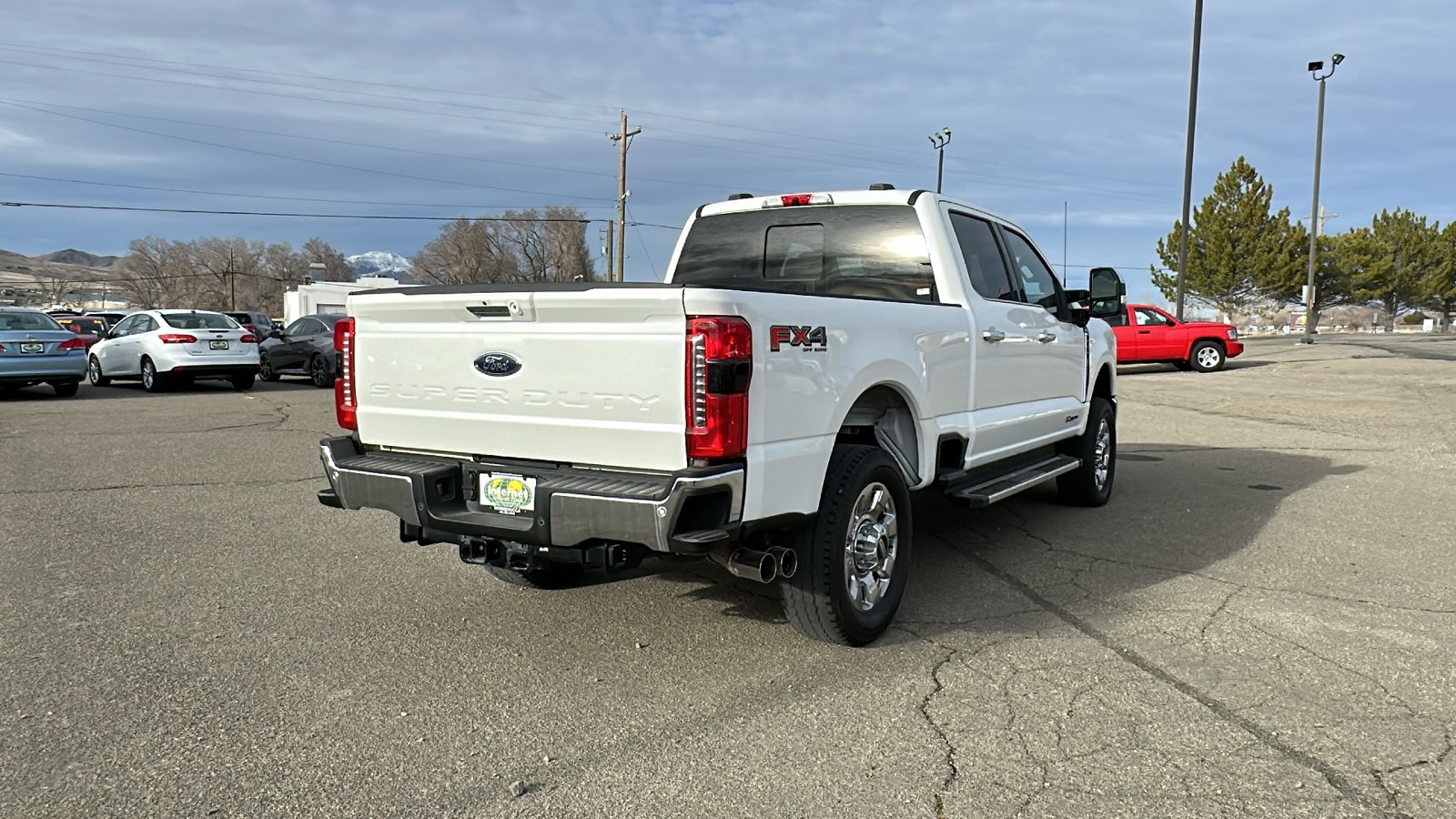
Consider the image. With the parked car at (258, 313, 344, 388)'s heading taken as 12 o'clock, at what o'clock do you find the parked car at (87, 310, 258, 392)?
the parked car at (87, 310, 258, 392) is roughly at 9 o'clock from the parked car at (258, 313, 344, 388).

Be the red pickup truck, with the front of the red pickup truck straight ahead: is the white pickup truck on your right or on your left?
on your right

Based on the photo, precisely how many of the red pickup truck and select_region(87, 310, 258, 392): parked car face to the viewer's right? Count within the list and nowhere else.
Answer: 1

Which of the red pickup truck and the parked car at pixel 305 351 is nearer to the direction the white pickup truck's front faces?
the red pickup truck

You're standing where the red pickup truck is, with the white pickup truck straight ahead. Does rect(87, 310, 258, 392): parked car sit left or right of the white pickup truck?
right

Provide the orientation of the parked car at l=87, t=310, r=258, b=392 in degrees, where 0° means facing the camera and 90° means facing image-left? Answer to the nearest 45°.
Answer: approximately 135°

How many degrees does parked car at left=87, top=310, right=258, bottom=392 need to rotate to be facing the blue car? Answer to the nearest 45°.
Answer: approximately 90° to its left

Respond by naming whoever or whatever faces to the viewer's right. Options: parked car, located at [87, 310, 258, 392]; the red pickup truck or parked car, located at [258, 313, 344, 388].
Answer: the red pickup truck

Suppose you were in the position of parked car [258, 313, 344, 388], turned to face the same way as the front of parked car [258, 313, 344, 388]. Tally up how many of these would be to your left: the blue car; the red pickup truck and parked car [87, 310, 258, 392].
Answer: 2

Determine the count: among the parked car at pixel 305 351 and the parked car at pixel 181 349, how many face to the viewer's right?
0

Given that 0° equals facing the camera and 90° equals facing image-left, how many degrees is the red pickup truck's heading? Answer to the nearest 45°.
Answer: approximately 270°

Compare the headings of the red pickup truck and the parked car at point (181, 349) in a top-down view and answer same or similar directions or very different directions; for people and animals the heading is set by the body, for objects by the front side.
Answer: very different directions

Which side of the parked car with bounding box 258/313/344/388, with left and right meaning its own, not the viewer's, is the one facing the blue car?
left

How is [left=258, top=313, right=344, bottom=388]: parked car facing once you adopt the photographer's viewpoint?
facing away from the viewer and to the left of the viewer

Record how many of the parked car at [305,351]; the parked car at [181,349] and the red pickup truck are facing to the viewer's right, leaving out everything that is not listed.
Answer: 1

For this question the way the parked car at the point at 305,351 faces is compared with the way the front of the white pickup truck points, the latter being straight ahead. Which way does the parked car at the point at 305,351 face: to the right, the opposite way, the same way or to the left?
to the left
